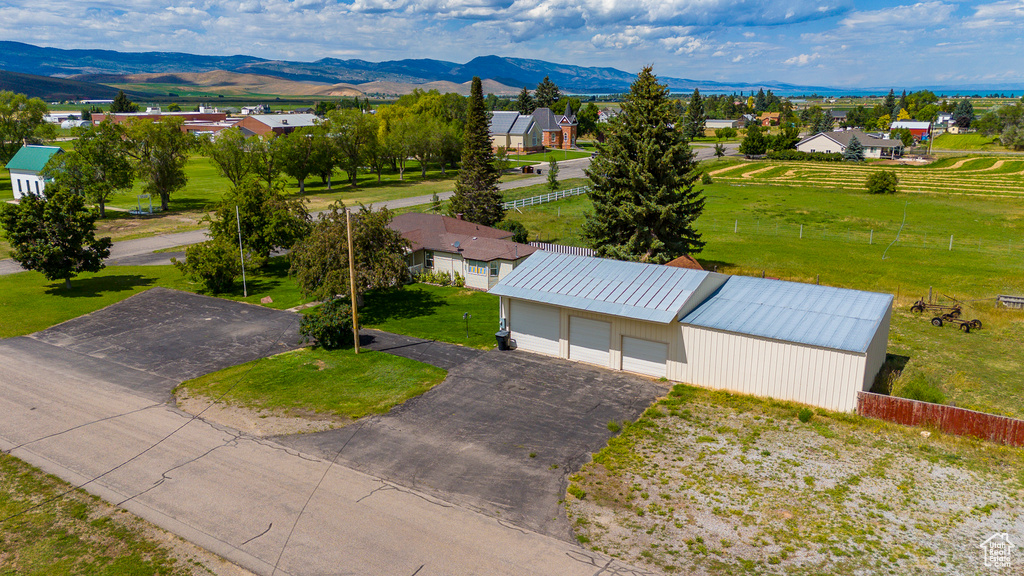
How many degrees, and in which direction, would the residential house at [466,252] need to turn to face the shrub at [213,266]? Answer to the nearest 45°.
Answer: approximately 45° to its right

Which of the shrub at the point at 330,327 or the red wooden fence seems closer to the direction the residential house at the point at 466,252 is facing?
the shrub

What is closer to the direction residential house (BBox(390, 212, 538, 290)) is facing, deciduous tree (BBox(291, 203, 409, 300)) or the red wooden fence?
the deciduous tree

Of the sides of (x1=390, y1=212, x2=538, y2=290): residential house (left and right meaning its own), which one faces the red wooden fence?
left

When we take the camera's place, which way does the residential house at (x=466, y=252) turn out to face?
facing the viewer and to the left of the viewer

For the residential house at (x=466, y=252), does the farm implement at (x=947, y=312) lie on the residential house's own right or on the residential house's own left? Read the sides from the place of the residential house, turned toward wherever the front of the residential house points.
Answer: on the residential house's own left

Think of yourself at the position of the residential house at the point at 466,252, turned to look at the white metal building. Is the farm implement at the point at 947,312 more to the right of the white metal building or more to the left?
left

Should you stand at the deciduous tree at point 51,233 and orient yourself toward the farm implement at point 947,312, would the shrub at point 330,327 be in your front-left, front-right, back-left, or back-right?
front-right

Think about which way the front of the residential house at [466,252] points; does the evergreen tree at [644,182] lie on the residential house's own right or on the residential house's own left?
on the residential house's own left

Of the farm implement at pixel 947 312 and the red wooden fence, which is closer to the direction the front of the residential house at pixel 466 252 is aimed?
the red wooden fence
